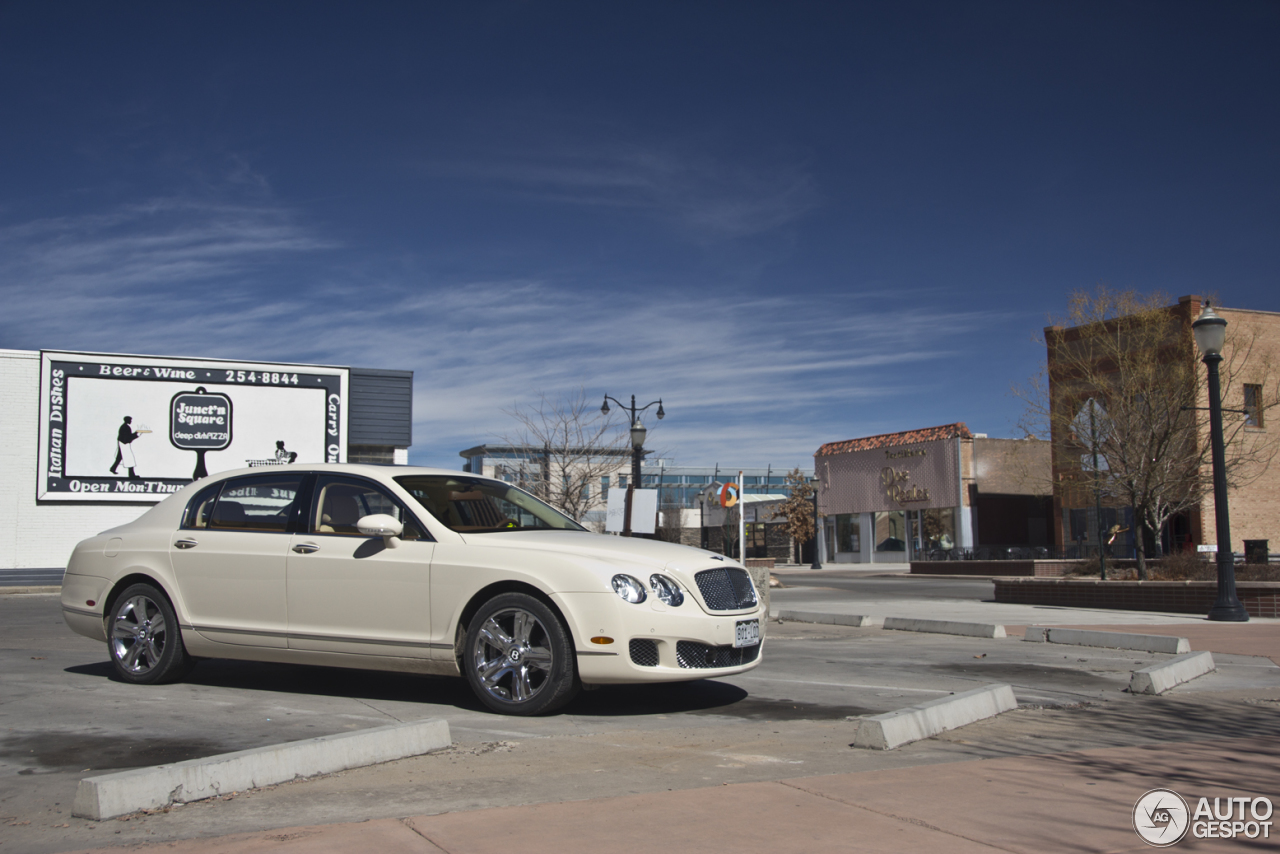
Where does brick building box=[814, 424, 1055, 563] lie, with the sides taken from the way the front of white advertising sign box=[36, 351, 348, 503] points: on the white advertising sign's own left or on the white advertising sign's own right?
on the white advertising sign's own left

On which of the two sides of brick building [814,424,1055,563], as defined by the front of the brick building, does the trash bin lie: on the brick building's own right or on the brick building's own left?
on the brick building's own left

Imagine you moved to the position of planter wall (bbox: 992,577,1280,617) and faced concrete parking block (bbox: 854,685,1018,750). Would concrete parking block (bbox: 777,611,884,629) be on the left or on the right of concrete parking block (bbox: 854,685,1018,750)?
right

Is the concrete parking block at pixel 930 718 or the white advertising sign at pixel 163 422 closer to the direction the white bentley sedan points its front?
the concrete parking block

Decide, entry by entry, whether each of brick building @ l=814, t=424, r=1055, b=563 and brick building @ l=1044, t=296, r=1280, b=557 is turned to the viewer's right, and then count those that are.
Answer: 0

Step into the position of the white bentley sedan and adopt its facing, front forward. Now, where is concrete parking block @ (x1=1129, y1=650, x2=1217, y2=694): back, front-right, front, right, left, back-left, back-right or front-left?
front-left

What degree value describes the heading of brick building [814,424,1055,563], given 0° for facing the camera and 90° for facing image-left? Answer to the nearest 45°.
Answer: approximately 45°

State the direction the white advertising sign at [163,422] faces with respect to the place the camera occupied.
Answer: facing the viewer

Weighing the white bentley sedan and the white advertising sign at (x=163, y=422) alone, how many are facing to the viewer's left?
0

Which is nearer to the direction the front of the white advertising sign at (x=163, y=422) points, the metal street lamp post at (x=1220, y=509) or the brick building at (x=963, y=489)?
the metal street lamp post

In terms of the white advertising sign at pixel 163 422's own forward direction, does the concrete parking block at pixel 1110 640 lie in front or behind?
in front

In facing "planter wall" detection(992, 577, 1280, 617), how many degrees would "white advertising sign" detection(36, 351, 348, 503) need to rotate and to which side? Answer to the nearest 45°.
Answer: approximately 45° to its left

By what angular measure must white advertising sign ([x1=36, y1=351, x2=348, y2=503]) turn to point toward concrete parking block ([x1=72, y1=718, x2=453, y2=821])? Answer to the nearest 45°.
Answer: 0° — it already faces it

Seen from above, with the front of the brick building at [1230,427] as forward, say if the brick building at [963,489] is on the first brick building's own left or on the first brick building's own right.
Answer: on the first brick building's own right

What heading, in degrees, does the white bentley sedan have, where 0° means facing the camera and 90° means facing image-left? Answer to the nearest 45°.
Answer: approximately 315°
